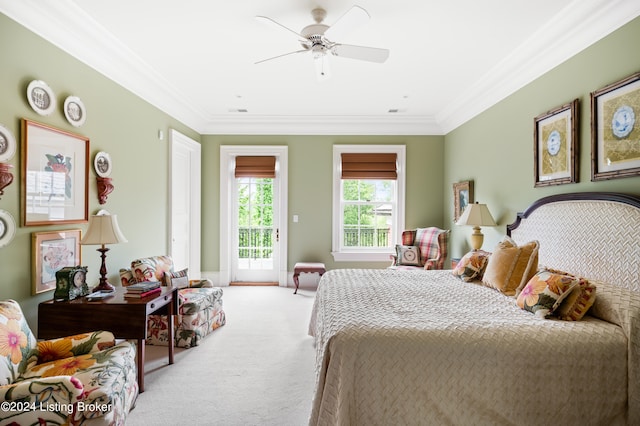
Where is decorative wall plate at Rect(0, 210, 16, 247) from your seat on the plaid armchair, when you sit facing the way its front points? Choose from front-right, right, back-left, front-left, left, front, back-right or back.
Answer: front

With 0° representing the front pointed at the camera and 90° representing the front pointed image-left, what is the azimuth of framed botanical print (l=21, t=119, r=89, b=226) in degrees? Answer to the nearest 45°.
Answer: approximately 315°

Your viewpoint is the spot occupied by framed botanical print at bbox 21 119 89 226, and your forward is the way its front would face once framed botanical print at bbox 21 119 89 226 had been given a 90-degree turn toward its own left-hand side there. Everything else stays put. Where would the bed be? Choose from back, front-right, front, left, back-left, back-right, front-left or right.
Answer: right

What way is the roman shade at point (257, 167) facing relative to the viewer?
toward the camera

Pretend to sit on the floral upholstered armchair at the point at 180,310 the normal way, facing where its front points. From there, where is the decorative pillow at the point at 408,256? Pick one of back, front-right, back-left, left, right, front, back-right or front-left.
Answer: front-left

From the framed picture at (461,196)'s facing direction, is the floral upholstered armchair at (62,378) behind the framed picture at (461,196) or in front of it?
in front

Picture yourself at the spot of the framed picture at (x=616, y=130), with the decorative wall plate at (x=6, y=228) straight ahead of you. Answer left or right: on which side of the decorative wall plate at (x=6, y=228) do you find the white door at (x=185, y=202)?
right

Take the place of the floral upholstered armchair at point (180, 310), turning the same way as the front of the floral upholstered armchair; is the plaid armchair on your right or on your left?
on your left

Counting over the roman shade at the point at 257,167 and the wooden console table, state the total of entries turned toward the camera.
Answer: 1

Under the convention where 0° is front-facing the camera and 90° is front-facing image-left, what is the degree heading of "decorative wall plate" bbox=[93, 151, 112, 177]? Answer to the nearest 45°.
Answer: approximately 315°

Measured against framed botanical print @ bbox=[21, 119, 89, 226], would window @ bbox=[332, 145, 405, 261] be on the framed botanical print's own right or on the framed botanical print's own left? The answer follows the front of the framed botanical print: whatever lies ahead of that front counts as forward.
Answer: on the framed botanical print's own left

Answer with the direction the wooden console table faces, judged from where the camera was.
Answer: facing to the right of the viewer

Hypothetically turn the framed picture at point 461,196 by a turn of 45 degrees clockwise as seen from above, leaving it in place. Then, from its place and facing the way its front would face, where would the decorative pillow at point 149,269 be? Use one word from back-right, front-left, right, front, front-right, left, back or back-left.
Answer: front-left

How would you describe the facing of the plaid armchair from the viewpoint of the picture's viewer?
facing the viewer and to the left of the viewer

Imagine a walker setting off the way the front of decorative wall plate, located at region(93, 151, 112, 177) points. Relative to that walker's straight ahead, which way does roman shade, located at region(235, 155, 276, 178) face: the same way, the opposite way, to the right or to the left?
to the right

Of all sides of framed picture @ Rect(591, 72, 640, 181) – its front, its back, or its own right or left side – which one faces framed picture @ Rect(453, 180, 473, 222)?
right

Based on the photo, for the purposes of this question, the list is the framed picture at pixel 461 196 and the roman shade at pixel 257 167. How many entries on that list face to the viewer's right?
0

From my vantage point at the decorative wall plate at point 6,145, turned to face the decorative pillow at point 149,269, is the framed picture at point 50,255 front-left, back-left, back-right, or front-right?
front-left
